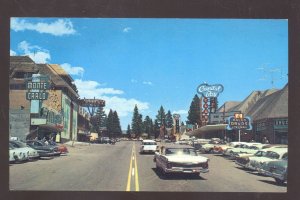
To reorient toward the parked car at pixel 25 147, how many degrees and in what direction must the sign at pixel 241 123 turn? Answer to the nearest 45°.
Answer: approximately 90° to its right

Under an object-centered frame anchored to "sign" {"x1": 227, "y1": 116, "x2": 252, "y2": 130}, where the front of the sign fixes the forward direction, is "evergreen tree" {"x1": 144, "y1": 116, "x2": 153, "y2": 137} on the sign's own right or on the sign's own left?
on the sign's own right

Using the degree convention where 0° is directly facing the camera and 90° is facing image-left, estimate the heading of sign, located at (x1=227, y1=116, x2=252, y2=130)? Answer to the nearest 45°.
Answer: approximately 0°

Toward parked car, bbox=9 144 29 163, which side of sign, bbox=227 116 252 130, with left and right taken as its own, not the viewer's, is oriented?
right
